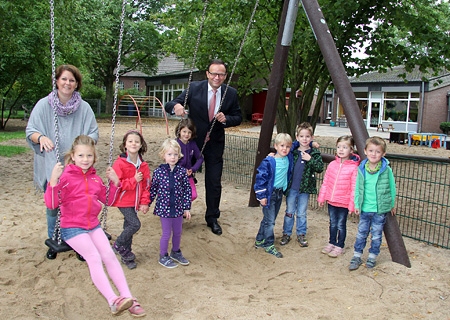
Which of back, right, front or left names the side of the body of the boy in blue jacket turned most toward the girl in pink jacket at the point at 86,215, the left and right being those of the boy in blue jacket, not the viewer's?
right

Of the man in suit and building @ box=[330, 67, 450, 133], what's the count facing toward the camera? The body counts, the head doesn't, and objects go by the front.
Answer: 2

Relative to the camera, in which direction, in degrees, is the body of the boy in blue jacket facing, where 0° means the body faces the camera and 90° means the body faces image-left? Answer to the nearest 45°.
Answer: approximately 315°

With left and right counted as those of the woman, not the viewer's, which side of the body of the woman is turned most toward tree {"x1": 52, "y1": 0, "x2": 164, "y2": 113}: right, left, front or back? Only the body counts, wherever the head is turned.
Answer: back

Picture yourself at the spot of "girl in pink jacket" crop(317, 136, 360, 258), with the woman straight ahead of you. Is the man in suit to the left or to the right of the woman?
right
